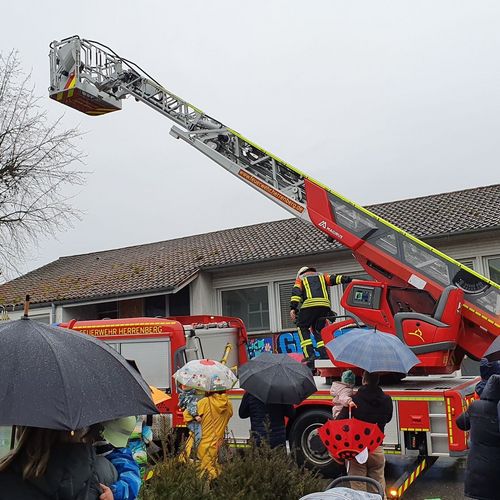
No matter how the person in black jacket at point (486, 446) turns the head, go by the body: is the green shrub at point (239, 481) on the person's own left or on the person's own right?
on the person's own left

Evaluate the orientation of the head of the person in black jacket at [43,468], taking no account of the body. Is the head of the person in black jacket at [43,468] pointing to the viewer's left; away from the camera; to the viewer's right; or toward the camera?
away from the camera

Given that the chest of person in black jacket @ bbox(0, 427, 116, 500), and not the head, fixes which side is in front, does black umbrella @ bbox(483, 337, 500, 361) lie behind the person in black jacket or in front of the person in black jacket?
in front

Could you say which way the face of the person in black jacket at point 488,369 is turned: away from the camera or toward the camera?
away from the camera

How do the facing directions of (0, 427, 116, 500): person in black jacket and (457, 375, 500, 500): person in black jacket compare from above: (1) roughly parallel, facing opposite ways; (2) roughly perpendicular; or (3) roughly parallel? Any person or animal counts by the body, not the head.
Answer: roughly parallel

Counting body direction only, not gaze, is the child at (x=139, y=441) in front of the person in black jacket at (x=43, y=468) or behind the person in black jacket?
in front

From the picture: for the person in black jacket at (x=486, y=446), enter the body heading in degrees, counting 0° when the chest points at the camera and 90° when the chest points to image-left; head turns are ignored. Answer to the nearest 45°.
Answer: approximately 180°

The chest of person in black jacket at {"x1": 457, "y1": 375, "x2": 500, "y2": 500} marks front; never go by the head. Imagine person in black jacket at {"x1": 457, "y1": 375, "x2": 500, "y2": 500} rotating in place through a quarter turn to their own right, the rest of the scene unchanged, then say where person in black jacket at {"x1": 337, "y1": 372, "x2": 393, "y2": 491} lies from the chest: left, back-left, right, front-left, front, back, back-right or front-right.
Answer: back-left

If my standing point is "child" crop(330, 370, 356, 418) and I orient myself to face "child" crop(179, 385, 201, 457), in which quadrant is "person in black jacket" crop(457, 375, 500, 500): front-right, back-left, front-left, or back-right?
back-left

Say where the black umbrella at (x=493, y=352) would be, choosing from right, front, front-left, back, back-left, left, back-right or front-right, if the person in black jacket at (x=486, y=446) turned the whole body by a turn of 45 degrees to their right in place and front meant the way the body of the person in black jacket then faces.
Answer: front-left

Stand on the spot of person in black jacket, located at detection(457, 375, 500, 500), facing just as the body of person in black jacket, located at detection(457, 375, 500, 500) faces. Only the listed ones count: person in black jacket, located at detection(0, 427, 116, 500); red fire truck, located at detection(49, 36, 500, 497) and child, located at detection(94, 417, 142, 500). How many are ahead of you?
1

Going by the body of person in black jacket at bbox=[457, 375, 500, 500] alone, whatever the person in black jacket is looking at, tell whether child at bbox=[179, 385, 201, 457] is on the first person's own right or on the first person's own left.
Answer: on the first person's own left

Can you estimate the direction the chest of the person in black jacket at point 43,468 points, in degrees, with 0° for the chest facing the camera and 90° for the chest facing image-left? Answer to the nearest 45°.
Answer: approximately 225°

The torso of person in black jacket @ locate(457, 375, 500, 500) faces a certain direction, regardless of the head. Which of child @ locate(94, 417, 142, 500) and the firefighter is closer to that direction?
the firefighter

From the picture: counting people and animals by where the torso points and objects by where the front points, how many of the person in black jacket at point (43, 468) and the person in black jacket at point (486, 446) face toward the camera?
0
